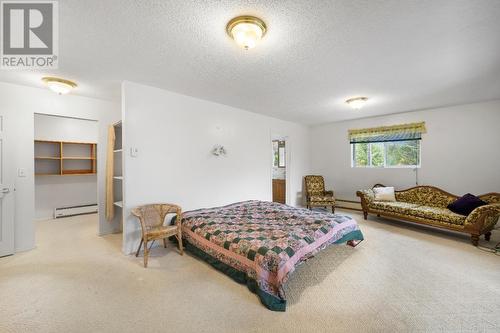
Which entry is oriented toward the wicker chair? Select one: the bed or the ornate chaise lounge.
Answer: the ornate chaise lounge

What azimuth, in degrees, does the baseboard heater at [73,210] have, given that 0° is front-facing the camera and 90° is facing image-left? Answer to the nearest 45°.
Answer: approximately 315°

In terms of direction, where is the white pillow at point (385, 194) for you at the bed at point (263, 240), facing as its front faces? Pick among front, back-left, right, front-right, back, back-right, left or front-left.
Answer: left

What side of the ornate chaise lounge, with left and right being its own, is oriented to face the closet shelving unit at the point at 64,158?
front

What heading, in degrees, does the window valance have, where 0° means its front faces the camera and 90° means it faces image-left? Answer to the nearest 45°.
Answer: approximately 45°

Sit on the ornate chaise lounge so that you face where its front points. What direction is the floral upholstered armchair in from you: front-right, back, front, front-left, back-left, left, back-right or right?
front-right

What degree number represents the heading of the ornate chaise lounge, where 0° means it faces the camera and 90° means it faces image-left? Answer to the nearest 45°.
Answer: approximately 45°

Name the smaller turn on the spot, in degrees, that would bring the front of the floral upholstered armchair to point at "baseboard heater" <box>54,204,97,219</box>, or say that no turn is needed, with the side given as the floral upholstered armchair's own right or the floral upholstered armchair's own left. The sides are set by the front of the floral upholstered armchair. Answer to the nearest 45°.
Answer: approximately 90° to the floral upholstered armchair's own right

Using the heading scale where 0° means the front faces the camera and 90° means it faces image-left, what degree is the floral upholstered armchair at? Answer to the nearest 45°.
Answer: approximately 315°

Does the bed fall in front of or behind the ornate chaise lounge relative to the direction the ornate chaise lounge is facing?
in front
